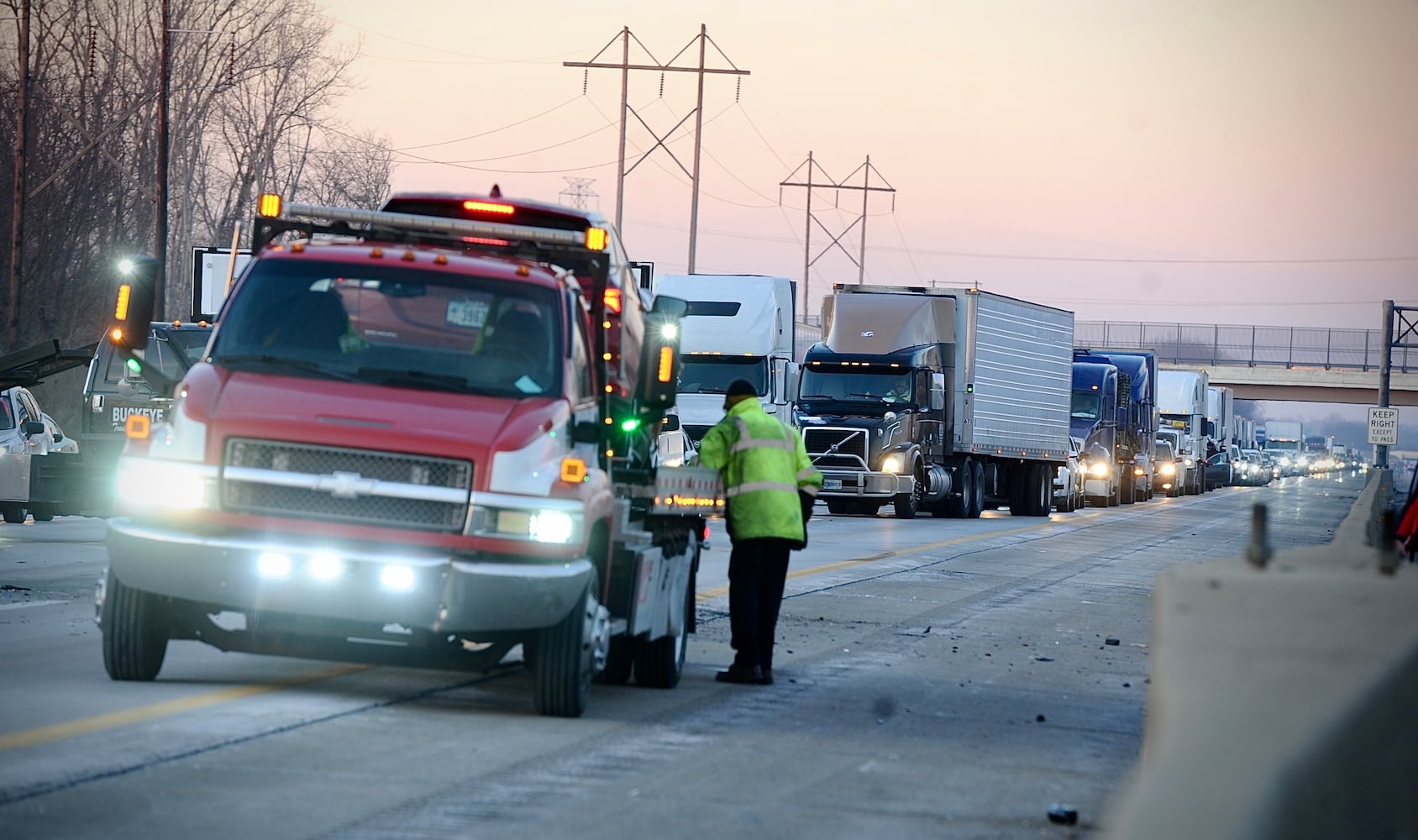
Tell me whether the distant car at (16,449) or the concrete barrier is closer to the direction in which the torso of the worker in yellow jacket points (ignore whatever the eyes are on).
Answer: the distant car

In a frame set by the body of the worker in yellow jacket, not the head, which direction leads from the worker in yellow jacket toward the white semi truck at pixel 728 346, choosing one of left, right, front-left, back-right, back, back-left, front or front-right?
front-right

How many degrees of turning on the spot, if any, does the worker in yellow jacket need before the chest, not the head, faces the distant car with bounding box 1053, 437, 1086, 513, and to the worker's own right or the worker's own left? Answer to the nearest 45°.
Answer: approximately 45° to the worker's own right

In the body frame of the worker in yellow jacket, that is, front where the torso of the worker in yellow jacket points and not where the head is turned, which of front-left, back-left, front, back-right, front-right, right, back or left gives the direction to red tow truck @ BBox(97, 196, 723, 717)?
left

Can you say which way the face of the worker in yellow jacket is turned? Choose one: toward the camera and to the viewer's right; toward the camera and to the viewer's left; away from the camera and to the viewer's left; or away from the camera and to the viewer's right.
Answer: away from the camera and to the viewer's left

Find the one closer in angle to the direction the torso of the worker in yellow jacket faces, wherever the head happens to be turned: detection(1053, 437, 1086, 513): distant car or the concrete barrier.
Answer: the distant car

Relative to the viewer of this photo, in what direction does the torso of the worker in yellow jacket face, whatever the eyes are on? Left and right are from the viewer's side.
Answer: facing away from the viewer and to the left of the viewer

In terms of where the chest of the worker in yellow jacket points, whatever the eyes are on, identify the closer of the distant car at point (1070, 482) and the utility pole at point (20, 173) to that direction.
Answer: the utility pole

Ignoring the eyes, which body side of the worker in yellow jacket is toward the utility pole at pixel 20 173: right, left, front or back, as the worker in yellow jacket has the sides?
front

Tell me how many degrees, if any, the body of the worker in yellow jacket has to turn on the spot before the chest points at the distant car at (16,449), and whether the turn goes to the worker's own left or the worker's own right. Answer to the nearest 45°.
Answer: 0° — they already face it

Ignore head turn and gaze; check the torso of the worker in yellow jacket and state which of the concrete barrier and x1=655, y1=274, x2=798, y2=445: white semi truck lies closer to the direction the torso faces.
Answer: the white semi truck
